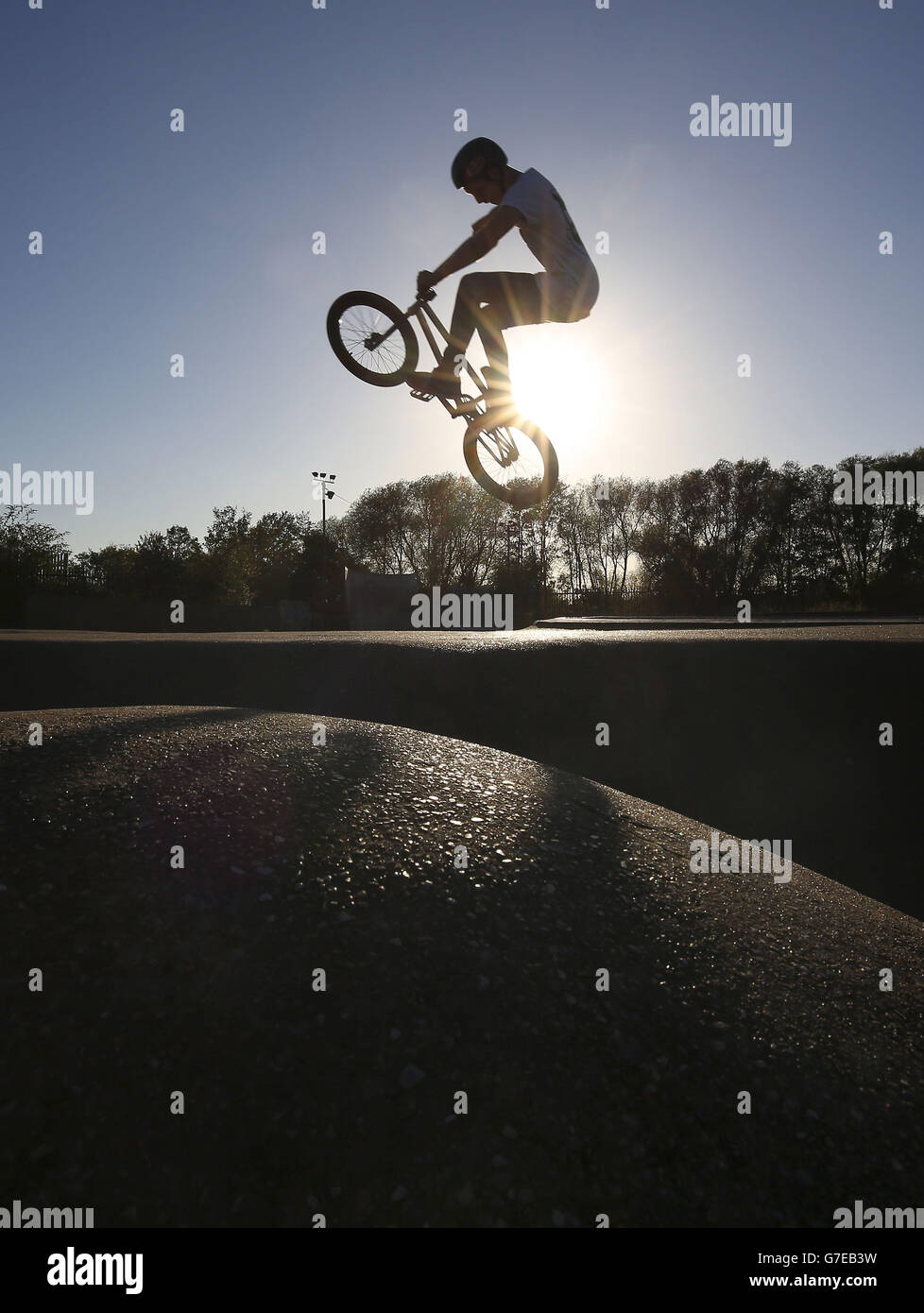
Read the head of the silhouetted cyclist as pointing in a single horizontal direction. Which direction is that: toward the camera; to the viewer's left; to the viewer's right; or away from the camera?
to the viewer's left

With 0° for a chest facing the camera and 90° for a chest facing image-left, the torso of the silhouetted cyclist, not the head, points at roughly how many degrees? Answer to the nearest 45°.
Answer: approximately 90°
